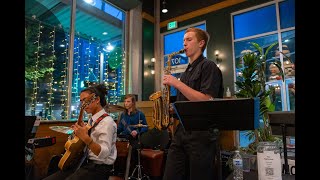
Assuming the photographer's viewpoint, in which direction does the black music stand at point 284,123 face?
facing away from the viewer

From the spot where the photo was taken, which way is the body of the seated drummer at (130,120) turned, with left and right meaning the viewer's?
facing the viewer and to the left of the viewer

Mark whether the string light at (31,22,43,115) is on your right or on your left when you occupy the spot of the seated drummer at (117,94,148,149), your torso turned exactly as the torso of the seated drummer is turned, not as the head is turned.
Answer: on your right

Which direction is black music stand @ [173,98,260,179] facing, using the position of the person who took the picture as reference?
facing away from the viewer

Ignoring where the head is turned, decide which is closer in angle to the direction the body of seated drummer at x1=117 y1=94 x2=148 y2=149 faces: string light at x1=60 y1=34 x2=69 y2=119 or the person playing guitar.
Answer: the person playing guitar

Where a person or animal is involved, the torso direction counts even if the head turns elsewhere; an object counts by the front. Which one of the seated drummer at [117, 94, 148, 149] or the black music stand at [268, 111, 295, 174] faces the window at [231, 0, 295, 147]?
the black music stand

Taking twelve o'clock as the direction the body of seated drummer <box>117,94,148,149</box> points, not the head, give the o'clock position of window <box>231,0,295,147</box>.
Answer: The window is roughly at 7 o'clock from the seated drummer.

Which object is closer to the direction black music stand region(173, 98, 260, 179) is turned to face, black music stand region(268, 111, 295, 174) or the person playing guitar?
the black music stand

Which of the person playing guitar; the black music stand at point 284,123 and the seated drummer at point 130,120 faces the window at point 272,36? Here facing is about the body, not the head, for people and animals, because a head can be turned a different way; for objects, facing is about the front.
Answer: the black music stand

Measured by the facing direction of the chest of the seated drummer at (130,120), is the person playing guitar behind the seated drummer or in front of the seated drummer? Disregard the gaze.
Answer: in front

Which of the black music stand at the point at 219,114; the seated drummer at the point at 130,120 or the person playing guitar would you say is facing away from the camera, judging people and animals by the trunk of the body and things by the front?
the black music stand

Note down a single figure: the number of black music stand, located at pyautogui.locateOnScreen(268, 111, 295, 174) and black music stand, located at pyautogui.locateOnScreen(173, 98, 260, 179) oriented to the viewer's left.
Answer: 0

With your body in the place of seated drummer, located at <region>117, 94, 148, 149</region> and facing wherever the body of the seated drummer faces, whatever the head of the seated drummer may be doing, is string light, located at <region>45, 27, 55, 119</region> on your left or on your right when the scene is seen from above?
on your right
